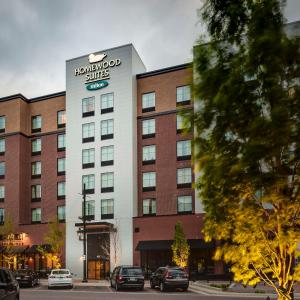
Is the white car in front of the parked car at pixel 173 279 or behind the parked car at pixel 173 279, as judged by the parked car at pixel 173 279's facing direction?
in front

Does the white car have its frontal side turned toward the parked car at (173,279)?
no

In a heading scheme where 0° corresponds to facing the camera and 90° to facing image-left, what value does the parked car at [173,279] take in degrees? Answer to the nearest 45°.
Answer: approximately 135°

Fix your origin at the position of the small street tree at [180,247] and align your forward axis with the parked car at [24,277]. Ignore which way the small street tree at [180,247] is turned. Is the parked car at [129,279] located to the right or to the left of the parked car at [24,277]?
left

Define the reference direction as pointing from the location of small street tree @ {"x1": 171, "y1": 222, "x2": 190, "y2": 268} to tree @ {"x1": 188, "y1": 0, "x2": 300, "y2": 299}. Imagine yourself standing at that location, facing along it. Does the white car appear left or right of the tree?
right

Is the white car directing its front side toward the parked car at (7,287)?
no

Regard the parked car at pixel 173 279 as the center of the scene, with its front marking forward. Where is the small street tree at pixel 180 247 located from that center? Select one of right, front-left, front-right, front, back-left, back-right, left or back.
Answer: front-right

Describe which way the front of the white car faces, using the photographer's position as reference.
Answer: facing away from the viewer

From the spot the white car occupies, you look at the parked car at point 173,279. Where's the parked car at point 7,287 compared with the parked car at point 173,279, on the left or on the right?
right
